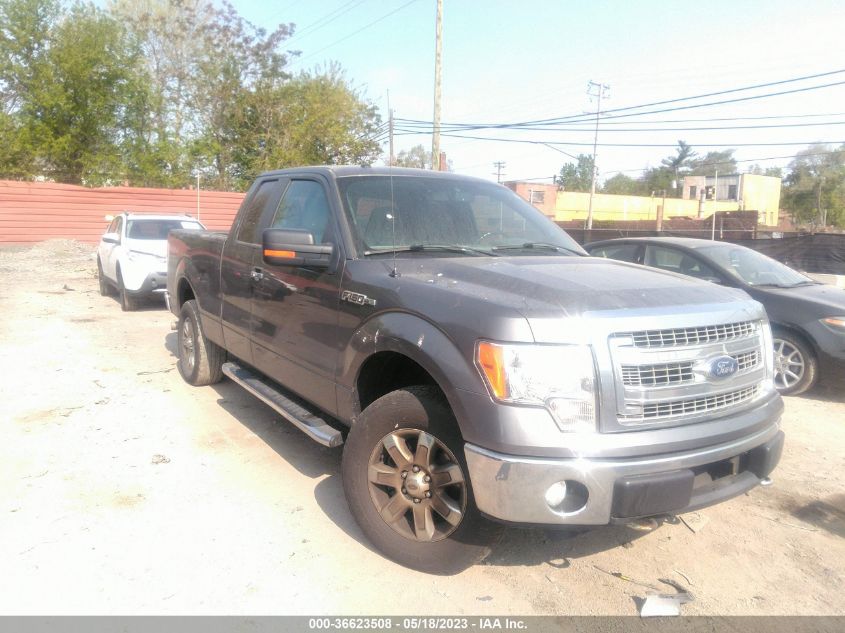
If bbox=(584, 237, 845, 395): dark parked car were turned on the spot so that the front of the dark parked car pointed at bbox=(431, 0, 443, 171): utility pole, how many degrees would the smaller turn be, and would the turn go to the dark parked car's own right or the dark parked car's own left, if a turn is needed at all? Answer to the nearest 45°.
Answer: approximately 180°

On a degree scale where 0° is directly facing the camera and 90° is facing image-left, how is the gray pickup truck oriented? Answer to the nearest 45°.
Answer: approximately 315°

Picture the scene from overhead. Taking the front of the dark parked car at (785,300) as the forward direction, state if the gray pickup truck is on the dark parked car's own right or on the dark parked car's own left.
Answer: on the dark parked car's own right

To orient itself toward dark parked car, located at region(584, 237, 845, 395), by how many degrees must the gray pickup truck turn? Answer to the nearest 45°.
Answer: approximately 90° to its left

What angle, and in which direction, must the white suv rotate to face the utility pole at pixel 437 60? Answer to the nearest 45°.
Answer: approximately 90° to its left

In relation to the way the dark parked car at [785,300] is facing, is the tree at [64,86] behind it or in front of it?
behind

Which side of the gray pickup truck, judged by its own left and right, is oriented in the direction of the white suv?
back

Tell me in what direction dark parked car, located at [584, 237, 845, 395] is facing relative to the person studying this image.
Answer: facing the viewer and to the right of the viewer

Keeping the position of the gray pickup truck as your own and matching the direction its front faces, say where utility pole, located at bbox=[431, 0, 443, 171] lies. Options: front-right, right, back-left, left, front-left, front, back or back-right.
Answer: back-left

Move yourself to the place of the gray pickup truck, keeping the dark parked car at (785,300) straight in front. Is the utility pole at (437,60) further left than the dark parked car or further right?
left

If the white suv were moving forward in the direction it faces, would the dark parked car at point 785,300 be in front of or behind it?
in front
